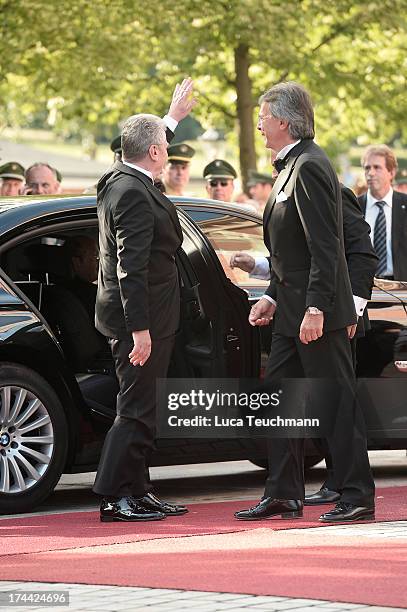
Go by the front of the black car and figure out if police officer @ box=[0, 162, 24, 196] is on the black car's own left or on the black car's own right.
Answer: on the black car's own left

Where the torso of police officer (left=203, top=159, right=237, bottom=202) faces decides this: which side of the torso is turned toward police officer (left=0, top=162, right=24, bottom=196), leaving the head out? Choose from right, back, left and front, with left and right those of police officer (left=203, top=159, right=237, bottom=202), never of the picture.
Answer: right

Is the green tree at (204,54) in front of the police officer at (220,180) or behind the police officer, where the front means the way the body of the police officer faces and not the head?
behind

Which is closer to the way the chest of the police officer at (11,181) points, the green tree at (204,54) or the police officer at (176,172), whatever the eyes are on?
the police officer

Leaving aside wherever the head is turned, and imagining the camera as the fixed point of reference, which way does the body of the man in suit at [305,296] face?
to the viewer's left

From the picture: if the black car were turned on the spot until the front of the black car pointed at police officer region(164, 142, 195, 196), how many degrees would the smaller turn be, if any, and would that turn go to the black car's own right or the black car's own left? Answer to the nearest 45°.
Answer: approximately 90° to the black car's own left

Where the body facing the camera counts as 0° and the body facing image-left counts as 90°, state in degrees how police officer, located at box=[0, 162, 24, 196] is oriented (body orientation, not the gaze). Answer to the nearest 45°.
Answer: approximately 0°
